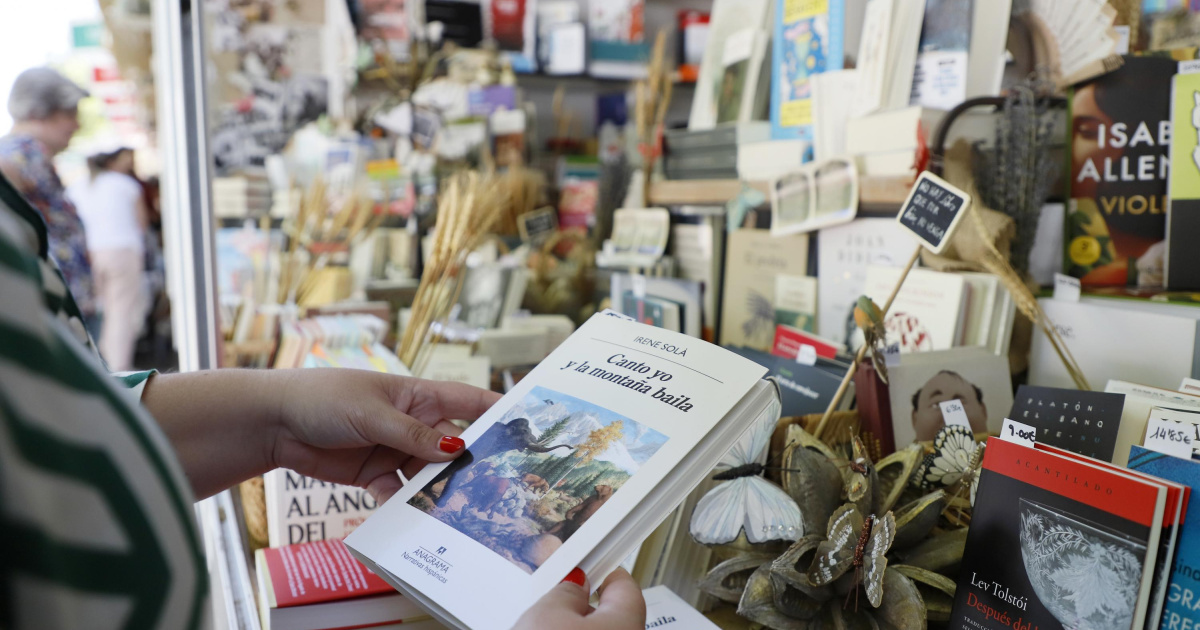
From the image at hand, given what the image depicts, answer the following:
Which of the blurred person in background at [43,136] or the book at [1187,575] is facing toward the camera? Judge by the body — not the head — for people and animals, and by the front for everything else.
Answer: the book

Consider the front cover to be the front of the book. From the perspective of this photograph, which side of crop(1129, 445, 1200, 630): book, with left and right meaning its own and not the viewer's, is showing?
front

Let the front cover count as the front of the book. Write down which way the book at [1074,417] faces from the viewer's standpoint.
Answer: facing the viewer

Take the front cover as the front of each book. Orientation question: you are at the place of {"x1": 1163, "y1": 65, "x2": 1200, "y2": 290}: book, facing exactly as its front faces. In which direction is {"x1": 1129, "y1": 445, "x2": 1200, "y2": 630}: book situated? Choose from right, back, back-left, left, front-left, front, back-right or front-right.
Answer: front

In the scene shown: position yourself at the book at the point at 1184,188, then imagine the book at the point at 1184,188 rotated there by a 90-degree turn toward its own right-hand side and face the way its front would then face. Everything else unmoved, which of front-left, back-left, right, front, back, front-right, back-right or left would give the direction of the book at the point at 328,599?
front-left

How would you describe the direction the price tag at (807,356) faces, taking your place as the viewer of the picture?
facing the viewer

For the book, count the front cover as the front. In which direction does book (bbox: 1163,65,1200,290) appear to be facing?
toward the camera

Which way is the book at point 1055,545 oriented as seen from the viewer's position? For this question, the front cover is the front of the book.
toward the camera

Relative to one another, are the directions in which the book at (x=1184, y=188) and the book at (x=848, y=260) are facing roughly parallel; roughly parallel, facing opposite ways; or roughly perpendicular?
roughly parallel
